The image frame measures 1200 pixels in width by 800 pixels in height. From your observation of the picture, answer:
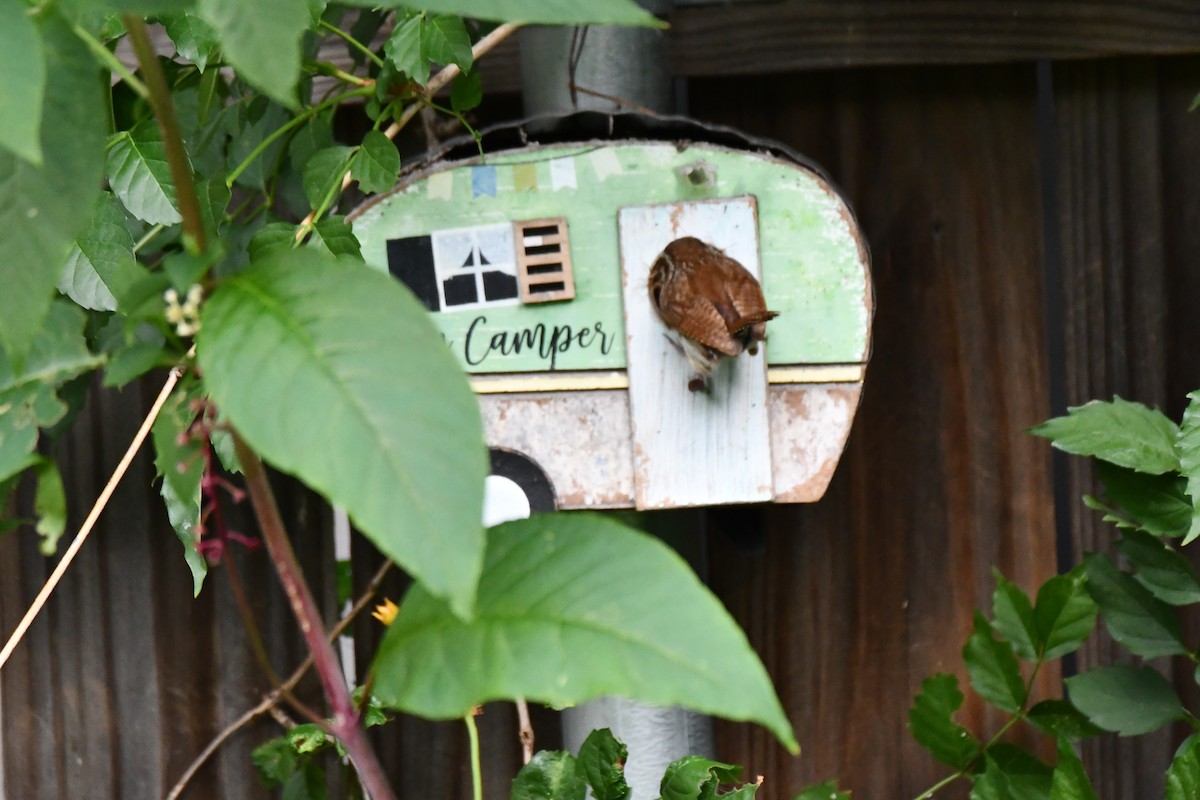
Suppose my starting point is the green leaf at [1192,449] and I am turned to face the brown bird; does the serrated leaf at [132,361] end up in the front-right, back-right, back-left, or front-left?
front-left

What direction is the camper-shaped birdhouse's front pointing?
toward the camera
